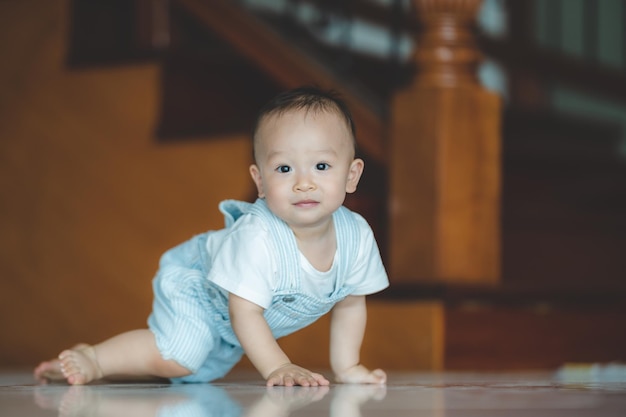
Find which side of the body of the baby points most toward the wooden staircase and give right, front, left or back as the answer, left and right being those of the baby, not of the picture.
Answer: left

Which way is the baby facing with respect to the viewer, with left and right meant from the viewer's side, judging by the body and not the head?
facing the viewer and to the right of the viewer
